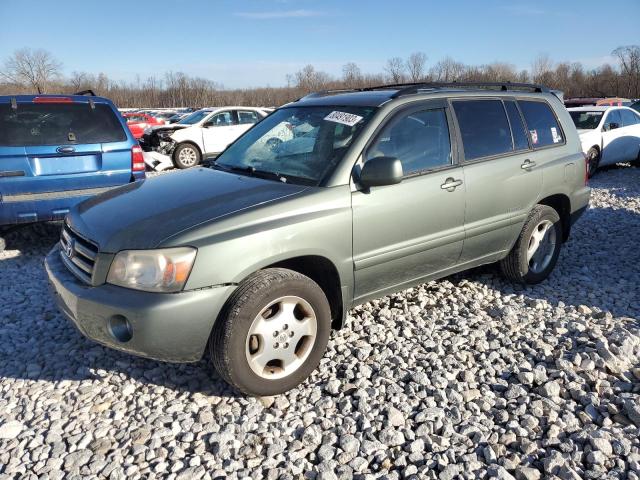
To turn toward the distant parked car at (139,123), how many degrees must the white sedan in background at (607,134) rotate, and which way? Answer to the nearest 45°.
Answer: approximately 45° to its right

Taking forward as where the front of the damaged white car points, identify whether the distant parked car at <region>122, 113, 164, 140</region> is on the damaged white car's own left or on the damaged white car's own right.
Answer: on the damaged white car's own right

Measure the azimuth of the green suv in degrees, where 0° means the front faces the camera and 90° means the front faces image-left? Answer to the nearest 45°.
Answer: approximately 45°

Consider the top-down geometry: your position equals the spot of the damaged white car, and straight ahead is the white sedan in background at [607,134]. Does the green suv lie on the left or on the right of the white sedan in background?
right

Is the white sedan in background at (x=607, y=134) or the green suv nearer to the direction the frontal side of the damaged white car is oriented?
the green suv

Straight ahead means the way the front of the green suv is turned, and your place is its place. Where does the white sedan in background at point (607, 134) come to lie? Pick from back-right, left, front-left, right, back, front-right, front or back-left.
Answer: back

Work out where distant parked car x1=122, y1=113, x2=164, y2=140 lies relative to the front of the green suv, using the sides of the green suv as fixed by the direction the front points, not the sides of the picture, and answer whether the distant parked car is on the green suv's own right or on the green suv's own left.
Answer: on the green suv's own right

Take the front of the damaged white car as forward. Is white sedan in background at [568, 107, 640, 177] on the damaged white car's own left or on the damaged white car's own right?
on the damaged white car's own left

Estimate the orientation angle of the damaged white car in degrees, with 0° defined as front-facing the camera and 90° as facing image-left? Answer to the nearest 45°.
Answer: approximately 45°

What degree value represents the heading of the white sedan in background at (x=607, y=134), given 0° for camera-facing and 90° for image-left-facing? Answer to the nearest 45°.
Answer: approximately 45°
